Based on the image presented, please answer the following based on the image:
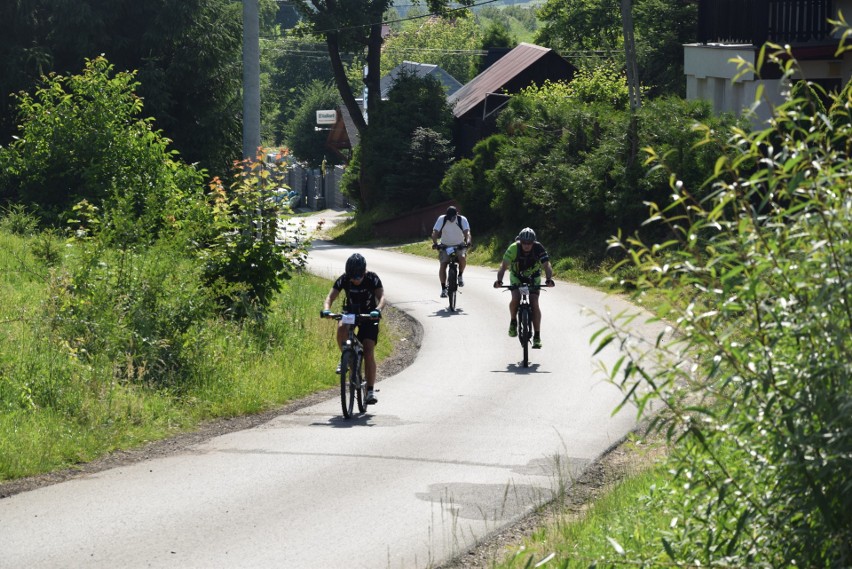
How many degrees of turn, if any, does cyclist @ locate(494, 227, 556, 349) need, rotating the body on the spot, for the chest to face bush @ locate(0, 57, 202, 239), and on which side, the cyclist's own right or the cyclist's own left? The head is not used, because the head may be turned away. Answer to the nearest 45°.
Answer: approximately 135° to the cyclist's own right

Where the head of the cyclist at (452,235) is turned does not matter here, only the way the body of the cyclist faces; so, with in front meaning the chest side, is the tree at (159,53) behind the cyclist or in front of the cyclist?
behind

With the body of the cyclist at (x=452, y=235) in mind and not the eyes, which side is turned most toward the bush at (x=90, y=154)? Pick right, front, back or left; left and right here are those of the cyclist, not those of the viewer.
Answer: right

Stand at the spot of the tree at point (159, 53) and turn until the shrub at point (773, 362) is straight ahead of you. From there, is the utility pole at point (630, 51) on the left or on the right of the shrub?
left

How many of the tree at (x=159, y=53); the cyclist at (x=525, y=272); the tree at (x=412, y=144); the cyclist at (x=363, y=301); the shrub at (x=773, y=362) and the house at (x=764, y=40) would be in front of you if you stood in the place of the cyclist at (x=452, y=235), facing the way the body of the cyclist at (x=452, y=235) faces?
3

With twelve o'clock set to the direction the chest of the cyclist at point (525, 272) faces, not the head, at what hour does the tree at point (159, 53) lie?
The tree is roughly at 5 o'clock from the cyclist.

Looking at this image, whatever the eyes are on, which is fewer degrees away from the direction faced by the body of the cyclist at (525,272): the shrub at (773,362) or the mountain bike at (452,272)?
the shrub
